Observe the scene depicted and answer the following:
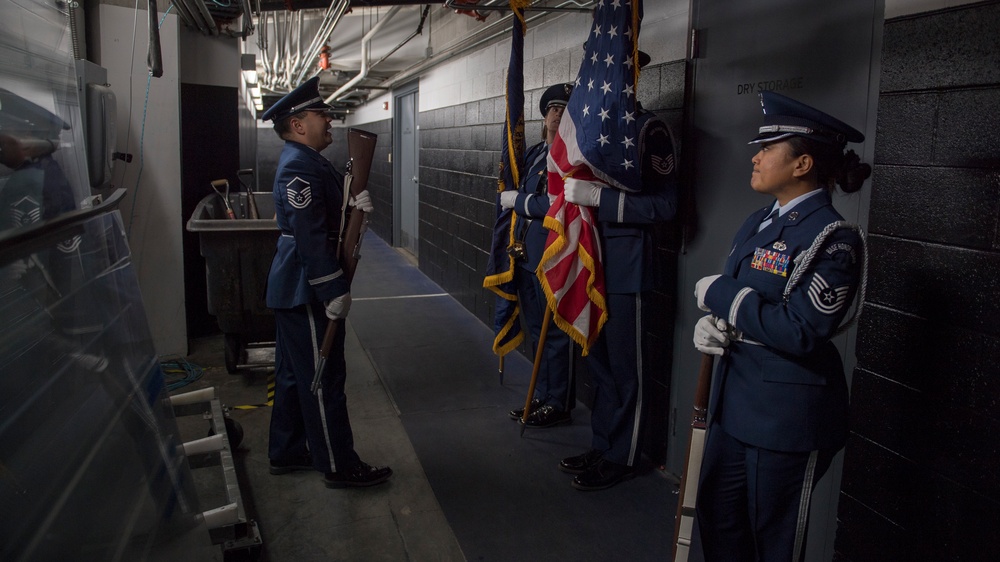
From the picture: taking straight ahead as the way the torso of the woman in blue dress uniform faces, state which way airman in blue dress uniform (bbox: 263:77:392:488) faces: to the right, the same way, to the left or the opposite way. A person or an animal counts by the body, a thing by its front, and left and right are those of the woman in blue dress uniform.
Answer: the opposite way

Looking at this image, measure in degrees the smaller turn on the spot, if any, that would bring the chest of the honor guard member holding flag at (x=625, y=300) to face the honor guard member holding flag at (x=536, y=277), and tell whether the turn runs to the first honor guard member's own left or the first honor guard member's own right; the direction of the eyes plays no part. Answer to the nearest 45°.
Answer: approximately 45° to the first honor guard member's own right

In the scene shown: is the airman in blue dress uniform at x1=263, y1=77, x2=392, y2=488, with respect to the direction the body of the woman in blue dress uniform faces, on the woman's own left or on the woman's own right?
on the woman's own right

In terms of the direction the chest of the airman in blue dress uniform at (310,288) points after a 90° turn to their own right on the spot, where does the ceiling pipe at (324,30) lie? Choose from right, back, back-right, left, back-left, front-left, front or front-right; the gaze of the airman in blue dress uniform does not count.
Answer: back

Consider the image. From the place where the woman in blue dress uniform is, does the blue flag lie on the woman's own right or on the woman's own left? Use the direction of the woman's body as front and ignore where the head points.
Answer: on the woman's own right

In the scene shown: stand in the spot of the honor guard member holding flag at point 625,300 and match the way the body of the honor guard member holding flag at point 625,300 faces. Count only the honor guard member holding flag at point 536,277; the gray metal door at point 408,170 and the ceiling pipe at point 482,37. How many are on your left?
0

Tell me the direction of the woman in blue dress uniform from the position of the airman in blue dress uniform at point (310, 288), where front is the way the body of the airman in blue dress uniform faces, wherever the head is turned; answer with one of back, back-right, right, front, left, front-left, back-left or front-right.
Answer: front-right

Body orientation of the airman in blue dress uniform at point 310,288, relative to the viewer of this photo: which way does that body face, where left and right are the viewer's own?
facing to the right of the viewer

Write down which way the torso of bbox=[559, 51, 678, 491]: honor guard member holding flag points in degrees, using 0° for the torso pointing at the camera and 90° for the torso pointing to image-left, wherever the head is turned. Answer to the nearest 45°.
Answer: approximately 90°

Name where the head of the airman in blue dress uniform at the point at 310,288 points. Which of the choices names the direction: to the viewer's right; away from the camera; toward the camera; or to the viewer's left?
to the viewer's right

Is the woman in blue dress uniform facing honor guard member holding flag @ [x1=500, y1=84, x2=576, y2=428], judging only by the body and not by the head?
no

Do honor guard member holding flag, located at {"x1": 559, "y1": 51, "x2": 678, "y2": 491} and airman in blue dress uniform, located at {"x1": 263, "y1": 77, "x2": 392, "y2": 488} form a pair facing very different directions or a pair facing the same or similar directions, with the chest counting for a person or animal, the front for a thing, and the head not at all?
very different directions

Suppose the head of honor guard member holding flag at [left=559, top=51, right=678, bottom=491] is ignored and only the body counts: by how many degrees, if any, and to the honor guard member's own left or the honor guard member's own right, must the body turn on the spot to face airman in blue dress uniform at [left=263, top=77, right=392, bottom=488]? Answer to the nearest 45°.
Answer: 0° — they already face them

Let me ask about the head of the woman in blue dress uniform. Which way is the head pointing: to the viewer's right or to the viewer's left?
to the viewer's left
